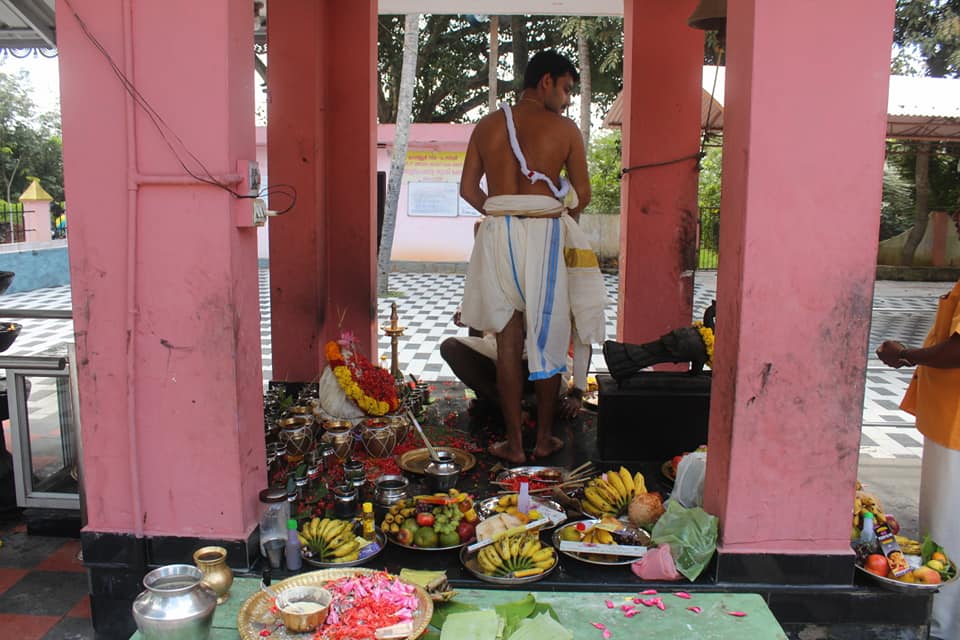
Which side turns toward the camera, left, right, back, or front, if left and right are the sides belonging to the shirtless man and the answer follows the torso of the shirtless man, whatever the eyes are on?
back

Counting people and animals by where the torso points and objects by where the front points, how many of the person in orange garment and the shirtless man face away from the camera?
1

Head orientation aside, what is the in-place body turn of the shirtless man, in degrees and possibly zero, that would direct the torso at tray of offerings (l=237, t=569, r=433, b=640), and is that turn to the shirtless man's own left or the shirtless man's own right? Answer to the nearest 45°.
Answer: approximately 180°

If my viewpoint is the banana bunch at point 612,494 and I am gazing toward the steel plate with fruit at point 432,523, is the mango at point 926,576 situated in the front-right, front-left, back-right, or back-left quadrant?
back-left

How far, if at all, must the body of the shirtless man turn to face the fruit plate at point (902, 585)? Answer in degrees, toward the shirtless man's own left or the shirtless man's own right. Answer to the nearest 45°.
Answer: approximately 135° to the shirtless man's own right

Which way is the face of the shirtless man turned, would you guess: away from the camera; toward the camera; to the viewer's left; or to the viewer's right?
to the viewer's right

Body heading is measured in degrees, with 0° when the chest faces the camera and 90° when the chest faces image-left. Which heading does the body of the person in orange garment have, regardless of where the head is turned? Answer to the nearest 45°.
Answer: approximately 90°

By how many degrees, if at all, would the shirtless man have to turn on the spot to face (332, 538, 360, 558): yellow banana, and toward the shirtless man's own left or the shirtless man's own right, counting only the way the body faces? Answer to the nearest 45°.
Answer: approximately 135° to the shirtless man's own left
